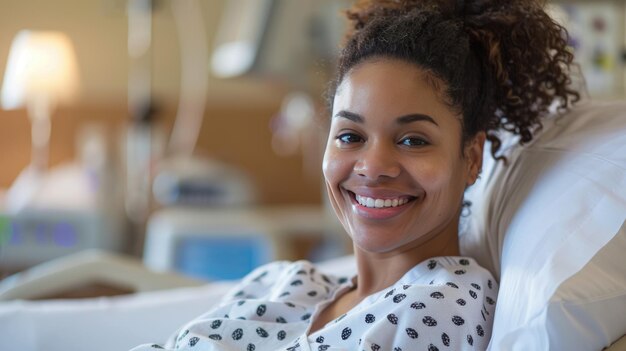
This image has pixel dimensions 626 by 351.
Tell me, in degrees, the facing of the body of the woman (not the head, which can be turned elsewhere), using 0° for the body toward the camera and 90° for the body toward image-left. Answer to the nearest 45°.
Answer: approximately 45°

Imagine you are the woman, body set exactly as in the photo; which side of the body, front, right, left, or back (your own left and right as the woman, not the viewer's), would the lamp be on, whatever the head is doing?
right
